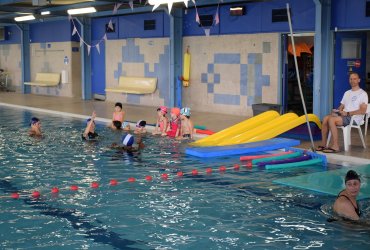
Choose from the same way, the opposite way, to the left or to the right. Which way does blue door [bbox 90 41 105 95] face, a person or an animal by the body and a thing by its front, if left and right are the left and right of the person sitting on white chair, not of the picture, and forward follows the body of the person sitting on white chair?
to the left

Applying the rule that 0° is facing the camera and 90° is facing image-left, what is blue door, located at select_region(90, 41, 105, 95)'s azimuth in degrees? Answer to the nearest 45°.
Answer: approximately 0°

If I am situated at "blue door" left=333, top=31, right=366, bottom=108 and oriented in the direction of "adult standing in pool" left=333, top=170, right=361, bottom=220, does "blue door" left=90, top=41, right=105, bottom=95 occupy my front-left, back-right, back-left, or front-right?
back-right

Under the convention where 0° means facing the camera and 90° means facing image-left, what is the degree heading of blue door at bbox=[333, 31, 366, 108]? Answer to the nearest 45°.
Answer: approximately 0°

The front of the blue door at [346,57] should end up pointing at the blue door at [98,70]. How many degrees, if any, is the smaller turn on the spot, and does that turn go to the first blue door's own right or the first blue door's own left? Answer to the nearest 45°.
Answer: approximately 135° to the first blue door's own right
